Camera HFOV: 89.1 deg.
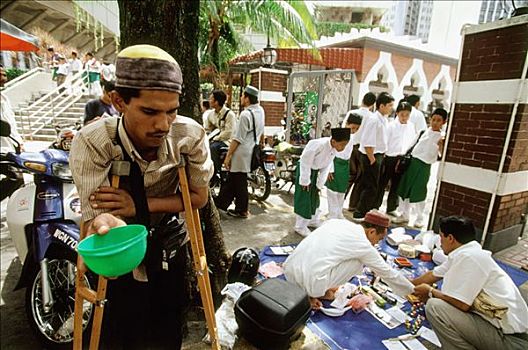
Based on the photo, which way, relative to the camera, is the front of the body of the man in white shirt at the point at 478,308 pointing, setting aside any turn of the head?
to the viewer's left

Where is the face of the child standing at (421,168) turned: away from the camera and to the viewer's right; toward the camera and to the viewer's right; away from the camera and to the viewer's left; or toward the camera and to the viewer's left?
toward the camera and to the viewer's left

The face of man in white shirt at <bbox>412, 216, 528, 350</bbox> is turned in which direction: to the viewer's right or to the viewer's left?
to the viewer's left

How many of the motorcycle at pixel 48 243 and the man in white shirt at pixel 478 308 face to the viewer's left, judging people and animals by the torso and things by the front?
1
